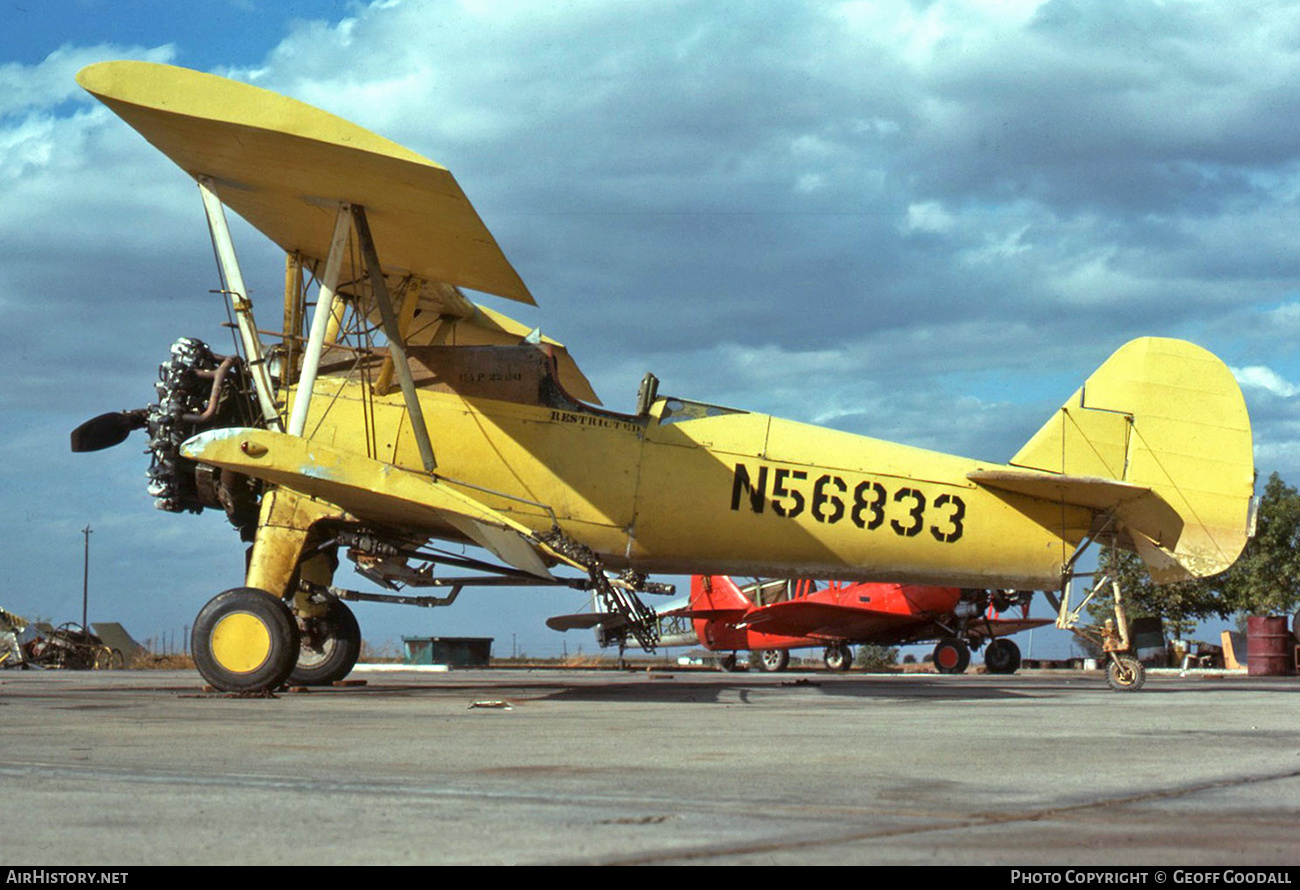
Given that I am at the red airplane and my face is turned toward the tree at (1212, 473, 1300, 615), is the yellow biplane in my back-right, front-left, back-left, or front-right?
back-right

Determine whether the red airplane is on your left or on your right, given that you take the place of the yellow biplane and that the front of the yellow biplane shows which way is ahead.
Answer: on your right

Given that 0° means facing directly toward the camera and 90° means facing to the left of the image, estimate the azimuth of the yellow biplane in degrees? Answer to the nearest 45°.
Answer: approximately 90°

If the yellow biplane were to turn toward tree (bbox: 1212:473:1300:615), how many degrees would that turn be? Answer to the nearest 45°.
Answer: approximately 135° to its right
